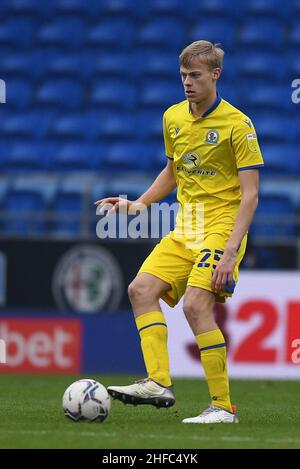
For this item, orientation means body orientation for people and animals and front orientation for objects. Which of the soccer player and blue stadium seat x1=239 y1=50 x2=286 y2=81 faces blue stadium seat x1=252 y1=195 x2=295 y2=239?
blue stadium seat x1=239 y1=50 x2=286 y2=81

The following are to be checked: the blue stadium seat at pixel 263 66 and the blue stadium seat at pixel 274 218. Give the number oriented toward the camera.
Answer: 2

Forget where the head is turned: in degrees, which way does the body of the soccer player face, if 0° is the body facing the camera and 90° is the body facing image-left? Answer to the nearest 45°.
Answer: approximately 45°

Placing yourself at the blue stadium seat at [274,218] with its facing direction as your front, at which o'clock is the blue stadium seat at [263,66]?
the blue stadium seat at [263,66] is roughly at 6 o'clock from the blue stadium seat at [274,218].

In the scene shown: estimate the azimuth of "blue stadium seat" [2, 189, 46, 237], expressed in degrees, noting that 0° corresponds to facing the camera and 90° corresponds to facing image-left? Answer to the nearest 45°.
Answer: approximately 0°

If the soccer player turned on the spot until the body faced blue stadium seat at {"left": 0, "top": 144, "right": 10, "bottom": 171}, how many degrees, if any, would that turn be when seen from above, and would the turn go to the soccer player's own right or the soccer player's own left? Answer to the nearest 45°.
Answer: approximately 135° to the soccer player's own right

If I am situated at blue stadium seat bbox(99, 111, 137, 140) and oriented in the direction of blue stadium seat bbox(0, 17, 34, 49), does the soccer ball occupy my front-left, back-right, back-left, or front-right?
back-left

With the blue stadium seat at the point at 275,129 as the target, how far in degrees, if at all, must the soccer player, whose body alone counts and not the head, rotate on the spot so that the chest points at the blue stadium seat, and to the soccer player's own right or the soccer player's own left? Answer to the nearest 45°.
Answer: approximately 135° to the soccer player's own right

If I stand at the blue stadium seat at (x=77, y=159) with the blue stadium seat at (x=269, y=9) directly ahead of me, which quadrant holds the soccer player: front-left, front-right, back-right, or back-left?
back-right

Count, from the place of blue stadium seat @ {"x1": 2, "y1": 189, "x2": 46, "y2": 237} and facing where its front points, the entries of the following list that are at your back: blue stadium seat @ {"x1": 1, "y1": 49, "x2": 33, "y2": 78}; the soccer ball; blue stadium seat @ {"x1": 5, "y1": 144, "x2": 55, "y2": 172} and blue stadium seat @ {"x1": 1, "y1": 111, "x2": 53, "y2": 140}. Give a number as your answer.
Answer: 3

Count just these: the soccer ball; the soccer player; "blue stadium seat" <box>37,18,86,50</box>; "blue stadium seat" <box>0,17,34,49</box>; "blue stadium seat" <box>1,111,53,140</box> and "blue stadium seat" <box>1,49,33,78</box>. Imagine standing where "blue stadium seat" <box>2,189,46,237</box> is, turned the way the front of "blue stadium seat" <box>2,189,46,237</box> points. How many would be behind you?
4

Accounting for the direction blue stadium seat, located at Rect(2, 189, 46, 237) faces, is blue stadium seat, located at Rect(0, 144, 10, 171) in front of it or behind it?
behind

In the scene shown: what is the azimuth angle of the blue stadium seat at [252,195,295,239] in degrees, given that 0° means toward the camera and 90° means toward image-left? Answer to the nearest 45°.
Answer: approximately 0°

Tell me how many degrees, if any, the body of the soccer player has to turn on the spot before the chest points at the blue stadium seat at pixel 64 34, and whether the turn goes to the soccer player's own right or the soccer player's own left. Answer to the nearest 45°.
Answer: approximately 135° to the soccer player's own right
